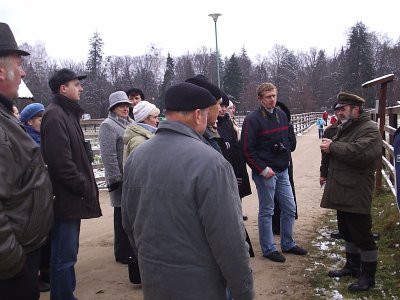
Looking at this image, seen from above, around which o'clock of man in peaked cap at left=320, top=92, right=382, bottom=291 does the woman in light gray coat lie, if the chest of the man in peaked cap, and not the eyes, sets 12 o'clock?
The woman in light gray coat is roughly at 12 o'clock from the man in peaked cap.

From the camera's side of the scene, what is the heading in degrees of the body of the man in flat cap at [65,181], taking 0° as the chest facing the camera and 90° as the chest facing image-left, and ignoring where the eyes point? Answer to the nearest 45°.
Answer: approximately 270°

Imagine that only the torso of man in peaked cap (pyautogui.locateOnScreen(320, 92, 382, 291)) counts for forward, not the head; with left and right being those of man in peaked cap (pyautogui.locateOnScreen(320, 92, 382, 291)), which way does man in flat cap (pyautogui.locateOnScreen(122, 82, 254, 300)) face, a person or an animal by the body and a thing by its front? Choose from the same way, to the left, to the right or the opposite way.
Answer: to the right

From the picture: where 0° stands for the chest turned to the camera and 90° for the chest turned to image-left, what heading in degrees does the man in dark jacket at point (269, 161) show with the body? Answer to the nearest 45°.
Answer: approximately 315°

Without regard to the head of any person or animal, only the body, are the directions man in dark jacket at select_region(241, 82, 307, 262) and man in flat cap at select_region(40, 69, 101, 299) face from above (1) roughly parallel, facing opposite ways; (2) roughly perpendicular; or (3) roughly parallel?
roughly perpendicular

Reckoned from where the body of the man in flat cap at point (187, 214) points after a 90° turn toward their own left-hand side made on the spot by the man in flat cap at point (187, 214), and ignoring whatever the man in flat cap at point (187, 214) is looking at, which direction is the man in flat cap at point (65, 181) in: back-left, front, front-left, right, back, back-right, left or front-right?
front

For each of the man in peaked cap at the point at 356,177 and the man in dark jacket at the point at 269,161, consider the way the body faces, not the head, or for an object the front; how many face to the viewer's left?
1

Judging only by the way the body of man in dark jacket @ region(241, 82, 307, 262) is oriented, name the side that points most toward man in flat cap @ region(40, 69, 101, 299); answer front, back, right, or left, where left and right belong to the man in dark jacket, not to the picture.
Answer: right

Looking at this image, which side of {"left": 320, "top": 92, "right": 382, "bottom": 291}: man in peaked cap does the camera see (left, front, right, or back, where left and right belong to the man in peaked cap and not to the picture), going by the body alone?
left

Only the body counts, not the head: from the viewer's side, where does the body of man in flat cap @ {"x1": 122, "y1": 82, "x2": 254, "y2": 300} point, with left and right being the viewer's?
facing away from the viewer and to the right of the viewer

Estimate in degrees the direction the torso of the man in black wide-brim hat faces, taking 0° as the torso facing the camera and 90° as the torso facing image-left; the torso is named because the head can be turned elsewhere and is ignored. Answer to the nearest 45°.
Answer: approximately 270°

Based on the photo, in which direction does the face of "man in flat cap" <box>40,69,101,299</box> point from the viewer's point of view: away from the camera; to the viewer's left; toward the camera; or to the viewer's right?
to the viewer's right

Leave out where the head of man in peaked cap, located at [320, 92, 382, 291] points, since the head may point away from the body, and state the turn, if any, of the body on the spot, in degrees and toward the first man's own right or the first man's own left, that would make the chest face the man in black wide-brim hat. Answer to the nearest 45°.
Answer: approximately 45° to the first man's own left

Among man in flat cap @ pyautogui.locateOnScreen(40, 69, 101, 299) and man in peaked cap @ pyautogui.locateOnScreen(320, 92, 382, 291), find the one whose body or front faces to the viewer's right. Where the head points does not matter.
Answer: man in flat cap @ pyautogui.locateOnScreen(40, 69, 101, 299)

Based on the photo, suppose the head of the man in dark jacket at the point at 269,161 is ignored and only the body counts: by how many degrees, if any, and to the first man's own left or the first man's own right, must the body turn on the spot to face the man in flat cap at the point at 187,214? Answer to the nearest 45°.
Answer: approximately 45° to the first man's own right

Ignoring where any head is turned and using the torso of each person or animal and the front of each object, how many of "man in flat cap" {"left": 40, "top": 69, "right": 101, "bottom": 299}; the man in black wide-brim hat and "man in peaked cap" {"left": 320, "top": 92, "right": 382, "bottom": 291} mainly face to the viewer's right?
2

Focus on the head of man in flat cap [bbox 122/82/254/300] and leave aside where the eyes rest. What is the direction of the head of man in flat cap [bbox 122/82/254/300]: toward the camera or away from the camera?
away from the camera
